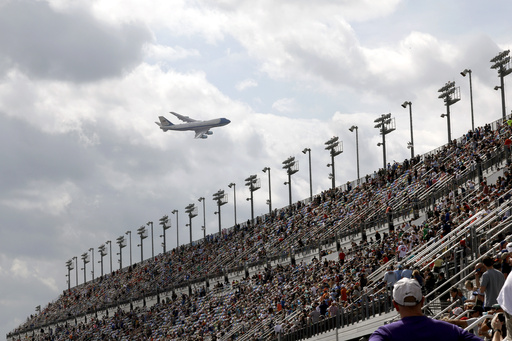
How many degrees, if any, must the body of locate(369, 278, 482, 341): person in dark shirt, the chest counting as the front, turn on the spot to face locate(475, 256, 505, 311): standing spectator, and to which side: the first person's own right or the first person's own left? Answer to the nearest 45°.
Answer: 0° — they already face them

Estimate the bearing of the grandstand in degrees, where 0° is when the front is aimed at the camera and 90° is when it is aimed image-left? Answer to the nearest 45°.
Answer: approximately 45°

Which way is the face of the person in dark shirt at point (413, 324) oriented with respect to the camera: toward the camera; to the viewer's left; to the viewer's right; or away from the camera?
away from the camera

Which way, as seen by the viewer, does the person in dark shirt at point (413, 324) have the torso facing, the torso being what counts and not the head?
away from the camera
